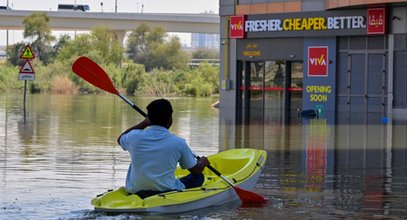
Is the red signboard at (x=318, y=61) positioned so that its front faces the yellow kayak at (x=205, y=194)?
yes

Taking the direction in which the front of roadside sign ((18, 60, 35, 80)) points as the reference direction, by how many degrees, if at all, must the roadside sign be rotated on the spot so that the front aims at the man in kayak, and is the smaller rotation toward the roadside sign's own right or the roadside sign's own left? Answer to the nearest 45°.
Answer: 0° — it already faces them

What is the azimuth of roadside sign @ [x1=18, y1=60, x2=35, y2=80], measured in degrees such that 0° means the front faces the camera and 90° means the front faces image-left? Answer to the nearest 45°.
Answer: approximately 0°

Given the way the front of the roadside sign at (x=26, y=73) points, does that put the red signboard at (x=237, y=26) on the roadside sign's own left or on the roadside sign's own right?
on the roadside sign's own left

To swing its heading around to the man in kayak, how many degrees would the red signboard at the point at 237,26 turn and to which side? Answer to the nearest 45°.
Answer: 0° — it already faces them

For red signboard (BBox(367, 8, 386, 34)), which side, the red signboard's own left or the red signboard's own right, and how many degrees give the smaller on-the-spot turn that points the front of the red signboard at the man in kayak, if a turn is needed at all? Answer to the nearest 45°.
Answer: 0° — it already faces them

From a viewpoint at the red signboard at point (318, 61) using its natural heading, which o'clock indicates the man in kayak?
The man in kayak is roughly at 12 o'clock from the red signboard.

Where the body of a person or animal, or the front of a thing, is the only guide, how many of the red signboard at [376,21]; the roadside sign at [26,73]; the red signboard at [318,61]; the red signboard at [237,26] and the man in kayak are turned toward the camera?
4
